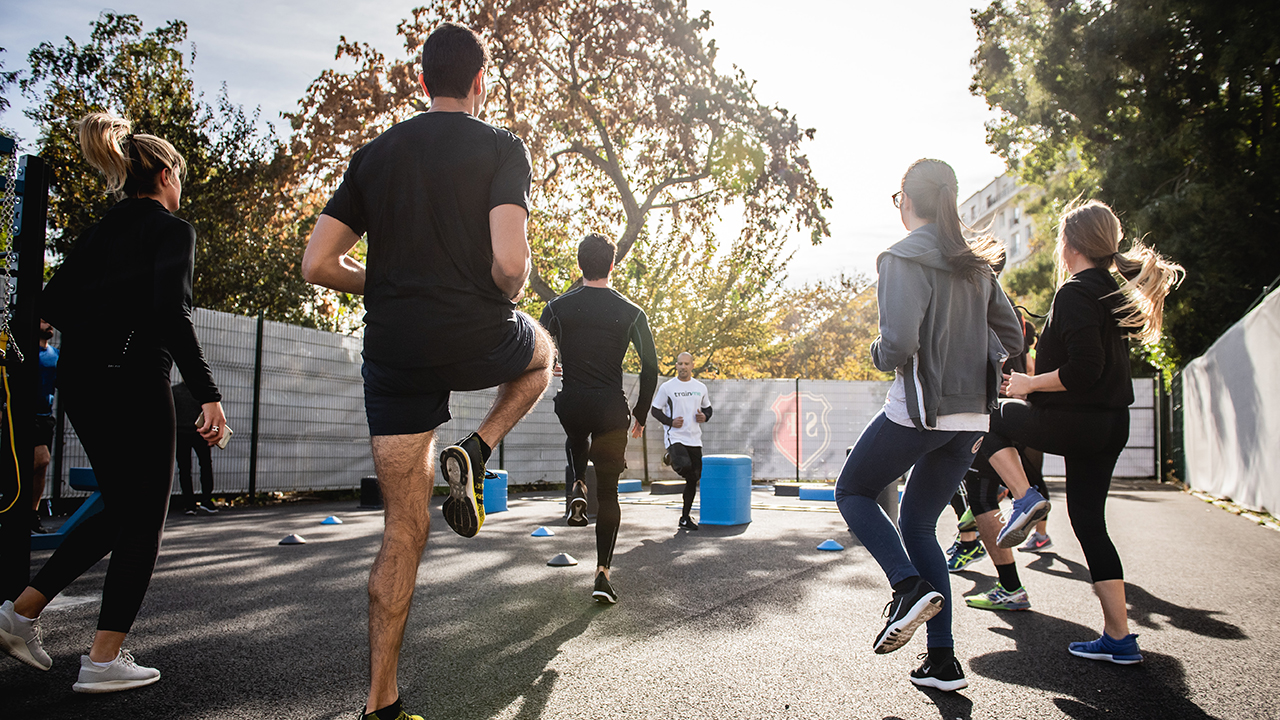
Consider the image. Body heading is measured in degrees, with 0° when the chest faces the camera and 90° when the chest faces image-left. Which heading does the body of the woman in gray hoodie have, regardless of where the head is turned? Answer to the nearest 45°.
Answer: approximately 135°

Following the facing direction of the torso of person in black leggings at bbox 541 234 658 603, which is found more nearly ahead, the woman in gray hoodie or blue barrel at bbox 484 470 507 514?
the blue barrel

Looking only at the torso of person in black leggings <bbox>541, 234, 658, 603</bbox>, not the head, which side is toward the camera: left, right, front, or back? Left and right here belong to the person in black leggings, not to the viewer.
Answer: back

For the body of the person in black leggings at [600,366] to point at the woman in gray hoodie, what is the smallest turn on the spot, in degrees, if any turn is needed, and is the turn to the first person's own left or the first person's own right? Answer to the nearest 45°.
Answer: approximately 135° to the first person's own right

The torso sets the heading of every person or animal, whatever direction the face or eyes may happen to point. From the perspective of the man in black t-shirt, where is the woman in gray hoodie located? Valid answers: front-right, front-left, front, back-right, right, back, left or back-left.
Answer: front-right

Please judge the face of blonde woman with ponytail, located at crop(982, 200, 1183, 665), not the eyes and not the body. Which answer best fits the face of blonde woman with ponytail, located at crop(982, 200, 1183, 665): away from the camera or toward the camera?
away from the camera

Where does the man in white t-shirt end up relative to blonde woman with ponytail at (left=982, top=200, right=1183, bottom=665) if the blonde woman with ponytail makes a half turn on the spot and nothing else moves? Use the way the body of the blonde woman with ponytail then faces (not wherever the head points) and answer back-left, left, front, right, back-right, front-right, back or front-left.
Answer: back-left

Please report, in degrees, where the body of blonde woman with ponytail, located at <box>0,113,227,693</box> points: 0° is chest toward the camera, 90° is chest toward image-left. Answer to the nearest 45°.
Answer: approximately 225°

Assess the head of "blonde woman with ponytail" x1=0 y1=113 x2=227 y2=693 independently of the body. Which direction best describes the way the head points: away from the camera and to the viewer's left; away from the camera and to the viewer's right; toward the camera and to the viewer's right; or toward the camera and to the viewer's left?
away from the camera and to the viewer's right

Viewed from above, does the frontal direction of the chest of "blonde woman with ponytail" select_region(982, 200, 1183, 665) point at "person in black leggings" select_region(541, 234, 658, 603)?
yes

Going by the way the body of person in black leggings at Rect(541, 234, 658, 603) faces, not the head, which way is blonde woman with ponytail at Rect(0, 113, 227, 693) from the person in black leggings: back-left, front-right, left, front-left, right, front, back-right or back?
back-left

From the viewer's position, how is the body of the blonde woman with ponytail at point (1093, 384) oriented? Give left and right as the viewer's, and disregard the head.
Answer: facing to the left of the viewer

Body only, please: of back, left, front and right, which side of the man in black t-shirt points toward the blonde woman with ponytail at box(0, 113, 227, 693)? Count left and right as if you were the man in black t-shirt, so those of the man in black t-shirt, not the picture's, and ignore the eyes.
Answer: left

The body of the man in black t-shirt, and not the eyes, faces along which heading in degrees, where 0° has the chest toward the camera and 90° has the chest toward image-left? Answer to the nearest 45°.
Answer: approximately 225°
